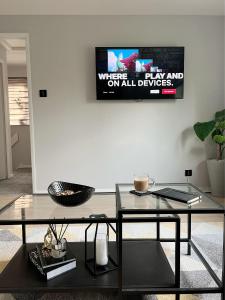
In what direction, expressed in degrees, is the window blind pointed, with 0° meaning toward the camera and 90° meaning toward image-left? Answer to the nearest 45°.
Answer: approximately 0°

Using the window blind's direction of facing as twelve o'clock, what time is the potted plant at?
The potted plant is roughly at 11 o'clock from the window blind.

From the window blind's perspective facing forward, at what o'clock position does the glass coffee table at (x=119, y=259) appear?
The glass coffee table is roughly at 12 o'clock from the window blind.

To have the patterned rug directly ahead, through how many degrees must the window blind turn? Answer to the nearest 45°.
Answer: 0° — it already faces it

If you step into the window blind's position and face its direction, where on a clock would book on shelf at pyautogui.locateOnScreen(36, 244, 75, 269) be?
The book on shelf is roughly at 12 o'clock from the window blind.

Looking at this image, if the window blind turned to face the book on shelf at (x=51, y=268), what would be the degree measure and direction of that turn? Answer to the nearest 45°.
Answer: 0° — it already faces it
